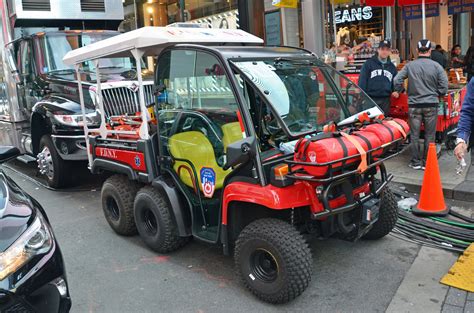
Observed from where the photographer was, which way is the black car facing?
facing the viewer and to the right of the viewer

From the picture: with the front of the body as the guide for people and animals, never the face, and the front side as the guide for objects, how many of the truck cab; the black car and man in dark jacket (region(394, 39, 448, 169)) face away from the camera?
1

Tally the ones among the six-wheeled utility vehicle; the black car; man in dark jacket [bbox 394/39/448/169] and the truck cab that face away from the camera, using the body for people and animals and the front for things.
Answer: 1

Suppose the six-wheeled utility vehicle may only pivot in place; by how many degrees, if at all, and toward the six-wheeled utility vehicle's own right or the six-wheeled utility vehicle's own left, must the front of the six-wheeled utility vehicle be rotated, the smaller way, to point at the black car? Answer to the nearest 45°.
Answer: approximately 90° to the six-wheeled utility vehicle's own right

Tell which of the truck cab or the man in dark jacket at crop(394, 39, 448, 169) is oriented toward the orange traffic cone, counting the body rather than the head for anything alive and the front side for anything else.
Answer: the truck cab

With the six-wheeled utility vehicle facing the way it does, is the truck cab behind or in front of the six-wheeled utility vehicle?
behind

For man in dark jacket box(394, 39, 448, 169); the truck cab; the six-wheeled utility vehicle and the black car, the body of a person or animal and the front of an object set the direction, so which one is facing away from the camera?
the man in dark jacket

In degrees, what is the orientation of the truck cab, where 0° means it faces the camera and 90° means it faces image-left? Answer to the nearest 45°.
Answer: approximately 315°

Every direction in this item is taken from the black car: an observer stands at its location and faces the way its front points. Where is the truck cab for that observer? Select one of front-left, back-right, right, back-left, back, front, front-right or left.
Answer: back-left

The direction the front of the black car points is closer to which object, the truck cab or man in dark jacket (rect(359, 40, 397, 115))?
the man in dark jacket

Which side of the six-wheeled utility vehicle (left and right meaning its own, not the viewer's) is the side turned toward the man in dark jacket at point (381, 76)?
left

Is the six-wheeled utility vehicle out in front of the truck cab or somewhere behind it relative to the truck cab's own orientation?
in front

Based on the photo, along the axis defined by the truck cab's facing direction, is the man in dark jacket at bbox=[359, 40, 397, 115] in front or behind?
in front
